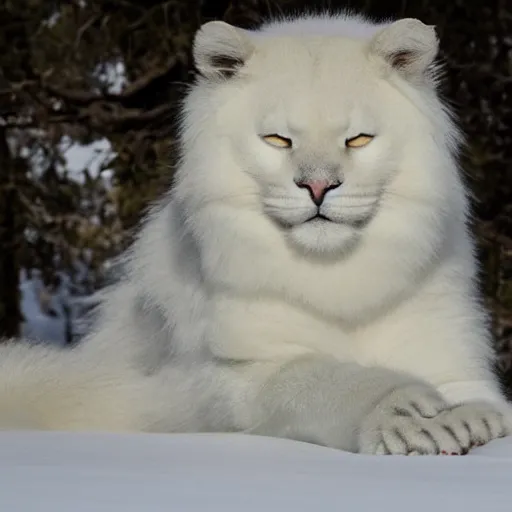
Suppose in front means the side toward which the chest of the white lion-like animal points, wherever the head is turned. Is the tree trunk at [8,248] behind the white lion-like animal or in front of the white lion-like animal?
behind

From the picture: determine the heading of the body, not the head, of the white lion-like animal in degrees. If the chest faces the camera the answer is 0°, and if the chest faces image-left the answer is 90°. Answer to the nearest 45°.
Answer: approximately 315°
